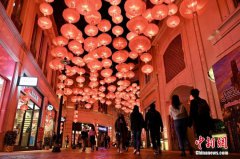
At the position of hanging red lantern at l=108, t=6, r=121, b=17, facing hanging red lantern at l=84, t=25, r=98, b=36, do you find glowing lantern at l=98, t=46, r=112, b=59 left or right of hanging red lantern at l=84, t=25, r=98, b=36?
right

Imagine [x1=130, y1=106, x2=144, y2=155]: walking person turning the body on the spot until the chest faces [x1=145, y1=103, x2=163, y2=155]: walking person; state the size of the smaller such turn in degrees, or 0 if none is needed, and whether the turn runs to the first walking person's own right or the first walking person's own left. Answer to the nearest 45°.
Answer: approximately 135° to the first walking person's own right

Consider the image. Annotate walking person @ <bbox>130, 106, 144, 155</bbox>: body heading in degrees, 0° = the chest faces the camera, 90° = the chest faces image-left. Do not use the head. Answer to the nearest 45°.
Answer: approximately 180°

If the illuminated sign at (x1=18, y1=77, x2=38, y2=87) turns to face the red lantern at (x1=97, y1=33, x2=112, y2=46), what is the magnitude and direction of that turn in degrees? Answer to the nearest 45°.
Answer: approximately 45° to its left
